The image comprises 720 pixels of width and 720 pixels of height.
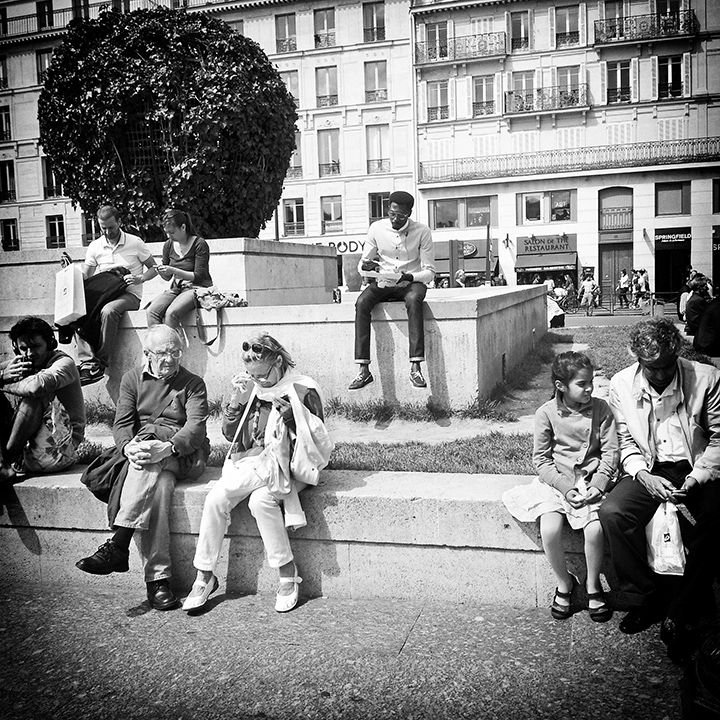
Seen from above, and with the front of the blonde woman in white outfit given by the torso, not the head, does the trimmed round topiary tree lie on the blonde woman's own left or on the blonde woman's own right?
on the blonde woman's own right

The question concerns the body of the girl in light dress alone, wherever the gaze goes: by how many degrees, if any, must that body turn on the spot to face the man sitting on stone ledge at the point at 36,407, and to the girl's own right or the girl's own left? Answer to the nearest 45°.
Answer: approximately 90° to the girl's own right

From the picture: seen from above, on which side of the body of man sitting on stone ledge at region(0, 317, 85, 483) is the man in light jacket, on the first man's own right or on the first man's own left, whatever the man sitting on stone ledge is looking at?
on the first man's own left

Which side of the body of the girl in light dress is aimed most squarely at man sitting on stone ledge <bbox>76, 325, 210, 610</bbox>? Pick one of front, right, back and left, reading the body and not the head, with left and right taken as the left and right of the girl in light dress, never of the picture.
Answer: right

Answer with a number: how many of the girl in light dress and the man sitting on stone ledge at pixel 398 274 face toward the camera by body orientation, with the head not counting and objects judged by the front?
2

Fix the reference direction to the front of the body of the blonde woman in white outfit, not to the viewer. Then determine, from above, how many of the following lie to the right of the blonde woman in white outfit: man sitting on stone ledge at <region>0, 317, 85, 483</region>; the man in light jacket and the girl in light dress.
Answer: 1

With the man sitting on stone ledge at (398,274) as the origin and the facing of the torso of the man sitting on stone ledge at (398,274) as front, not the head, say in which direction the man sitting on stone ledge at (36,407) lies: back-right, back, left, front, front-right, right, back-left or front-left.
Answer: front-right

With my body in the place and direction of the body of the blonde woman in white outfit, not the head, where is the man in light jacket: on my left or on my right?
on my left
